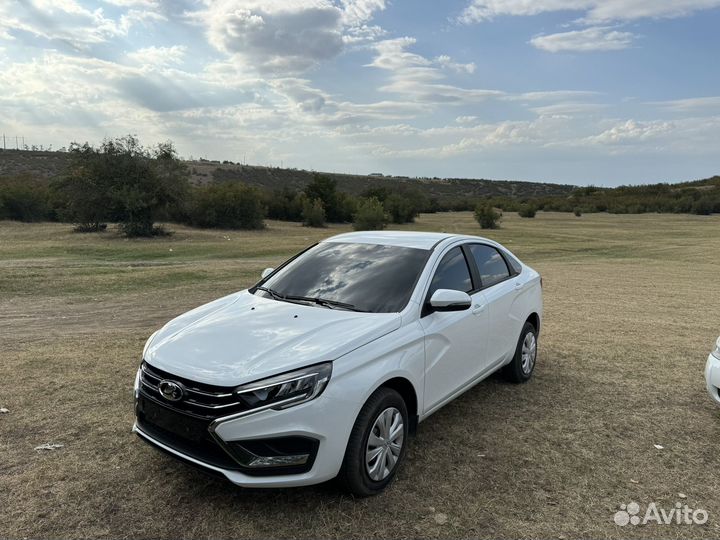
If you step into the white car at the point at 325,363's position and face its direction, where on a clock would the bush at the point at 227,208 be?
The bush is roughly at 4 o'clock from the white car.

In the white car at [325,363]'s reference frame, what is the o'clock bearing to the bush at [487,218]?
The bush is roughly at 5 o'clock from the white car.

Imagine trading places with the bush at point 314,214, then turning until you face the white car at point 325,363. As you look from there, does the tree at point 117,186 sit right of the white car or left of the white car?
right

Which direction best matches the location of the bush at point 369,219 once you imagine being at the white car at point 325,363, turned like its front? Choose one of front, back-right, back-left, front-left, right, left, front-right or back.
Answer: back-right

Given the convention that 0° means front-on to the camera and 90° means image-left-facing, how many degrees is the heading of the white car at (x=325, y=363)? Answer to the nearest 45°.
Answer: approximately 45°

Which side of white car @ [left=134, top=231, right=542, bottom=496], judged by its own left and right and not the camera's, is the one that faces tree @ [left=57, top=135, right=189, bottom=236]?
right

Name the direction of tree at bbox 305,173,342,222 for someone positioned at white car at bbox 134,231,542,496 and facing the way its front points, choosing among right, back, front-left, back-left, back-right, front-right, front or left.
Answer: back-right

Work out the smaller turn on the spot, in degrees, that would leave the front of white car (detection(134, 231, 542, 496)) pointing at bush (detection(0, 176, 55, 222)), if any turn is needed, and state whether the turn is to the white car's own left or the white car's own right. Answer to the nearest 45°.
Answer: approximately 90° to the white car's own right

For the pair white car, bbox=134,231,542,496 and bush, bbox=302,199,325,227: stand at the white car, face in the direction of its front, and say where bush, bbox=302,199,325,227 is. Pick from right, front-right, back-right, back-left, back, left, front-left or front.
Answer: back-right
